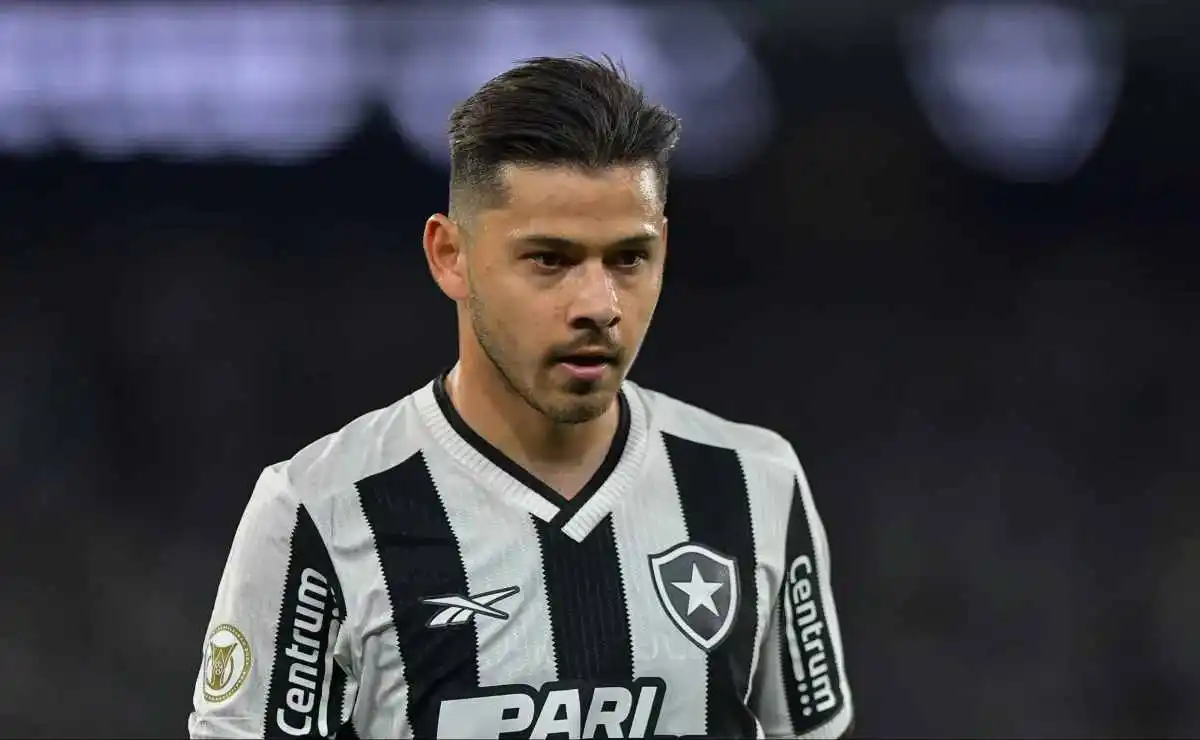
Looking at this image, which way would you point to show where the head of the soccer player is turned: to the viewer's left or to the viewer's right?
to the viewer's right

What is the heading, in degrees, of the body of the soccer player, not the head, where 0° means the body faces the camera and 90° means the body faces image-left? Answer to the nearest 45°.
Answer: approximately 0°
